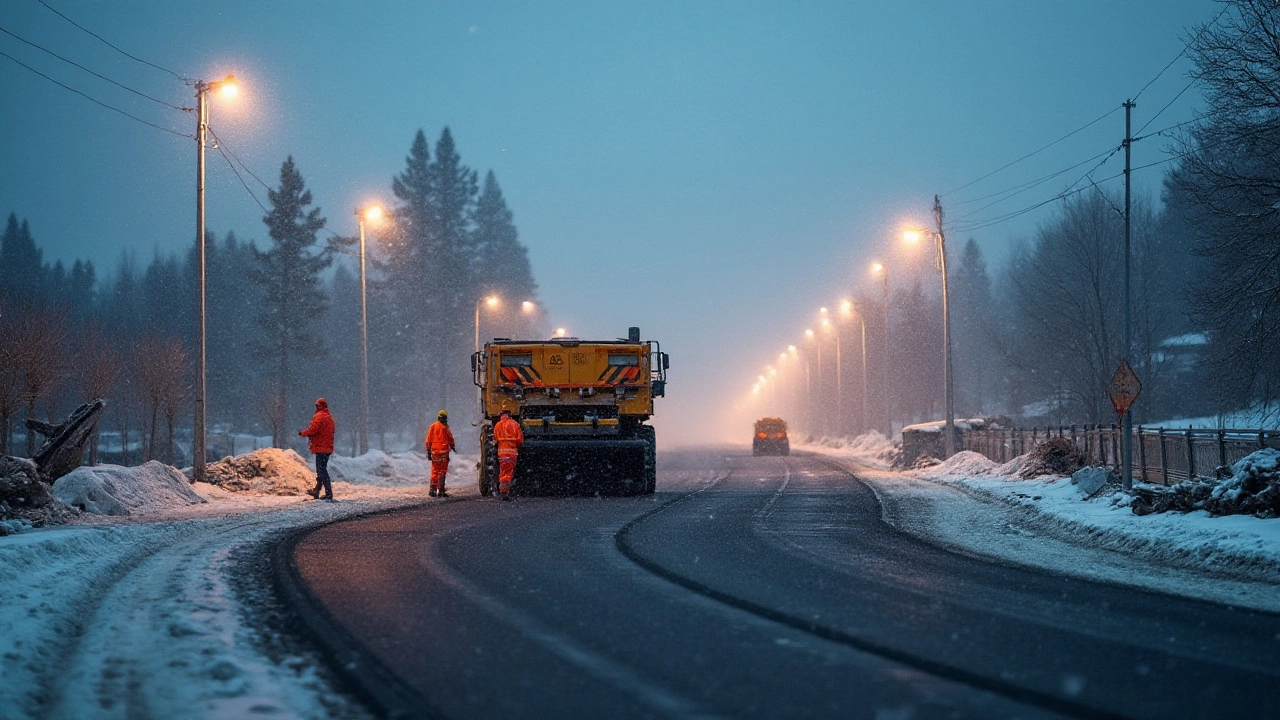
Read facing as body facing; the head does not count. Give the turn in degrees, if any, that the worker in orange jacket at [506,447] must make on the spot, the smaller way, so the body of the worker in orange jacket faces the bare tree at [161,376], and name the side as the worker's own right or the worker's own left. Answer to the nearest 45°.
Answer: approximately 45° to the worker's own left

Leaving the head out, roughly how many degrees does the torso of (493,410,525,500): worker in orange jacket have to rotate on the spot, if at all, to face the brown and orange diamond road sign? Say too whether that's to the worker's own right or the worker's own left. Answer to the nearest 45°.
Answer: approximately 90° to the worker's own right

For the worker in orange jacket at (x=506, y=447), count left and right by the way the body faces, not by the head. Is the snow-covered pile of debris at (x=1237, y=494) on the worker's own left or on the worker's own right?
on the worker's own right

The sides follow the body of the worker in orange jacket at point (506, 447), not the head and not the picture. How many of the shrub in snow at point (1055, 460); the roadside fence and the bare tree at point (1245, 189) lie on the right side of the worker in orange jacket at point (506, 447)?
3

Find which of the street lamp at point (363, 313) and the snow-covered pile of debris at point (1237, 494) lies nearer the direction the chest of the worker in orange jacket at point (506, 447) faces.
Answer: the street lamp

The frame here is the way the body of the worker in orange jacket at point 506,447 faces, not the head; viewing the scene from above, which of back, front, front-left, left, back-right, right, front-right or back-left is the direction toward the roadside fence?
right

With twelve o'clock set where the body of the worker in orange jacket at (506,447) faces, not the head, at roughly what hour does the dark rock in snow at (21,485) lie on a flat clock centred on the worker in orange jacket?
The dark rock in snow is roughly at 8 o'clock from the worker in orange jacket.

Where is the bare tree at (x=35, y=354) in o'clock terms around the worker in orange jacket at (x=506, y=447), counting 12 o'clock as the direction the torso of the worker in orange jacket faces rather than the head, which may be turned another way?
The bare tree is roughly at 10 o'clock from the worker in orange jacket.

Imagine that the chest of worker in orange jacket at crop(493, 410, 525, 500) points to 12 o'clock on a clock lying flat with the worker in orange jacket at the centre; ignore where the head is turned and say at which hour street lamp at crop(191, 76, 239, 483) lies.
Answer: The street lamp is roughly at 10 o'clock from the worker in orange jacket.

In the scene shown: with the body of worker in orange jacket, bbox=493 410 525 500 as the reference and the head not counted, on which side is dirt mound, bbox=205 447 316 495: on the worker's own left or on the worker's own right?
on the worker's own left

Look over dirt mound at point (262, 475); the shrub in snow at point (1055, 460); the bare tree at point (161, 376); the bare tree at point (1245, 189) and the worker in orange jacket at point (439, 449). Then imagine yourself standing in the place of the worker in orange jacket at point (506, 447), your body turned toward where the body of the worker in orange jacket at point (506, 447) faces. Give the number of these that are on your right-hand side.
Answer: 2

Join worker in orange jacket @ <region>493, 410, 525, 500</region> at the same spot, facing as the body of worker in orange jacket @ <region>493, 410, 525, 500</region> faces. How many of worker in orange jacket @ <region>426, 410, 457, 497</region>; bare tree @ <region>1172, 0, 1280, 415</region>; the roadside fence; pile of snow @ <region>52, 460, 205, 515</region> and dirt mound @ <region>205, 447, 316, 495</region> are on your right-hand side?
2

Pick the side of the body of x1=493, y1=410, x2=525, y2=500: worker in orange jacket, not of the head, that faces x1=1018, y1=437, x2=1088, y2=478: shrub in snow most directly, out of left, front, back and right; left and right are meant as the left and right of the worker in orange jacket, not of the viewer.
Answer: right

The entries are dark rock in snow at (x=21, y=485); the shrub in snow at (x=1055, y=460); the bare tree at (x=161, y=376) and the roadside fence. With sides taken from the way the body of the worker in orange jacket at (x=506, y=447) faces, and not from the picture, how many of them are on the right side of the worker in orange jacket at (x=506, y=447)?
2

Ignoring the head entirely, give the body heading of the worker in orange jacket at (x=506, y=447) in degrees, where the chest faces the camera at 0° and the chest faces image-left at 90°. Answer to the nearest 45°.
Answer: approximately 180°

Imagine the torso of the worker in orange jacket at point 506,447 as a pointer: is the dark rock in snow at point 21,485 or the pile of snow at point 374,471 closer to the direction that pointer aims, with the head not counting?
the pile of snow

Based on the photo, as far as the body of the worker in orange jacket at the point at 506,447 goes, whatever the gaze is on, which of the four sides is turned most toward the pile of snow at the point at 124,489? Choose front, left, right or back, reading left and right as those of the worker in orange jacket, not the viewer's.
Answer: left

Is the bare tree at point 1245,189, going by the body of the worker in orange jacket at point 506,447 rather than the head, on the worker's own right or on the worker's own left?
on the worker's own right

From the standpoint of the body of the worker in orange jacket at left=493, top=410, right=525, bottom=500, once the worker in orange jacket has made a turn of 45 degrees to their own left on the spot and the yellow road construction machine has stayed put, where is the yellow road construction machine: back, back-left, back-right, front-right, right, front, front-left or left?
right

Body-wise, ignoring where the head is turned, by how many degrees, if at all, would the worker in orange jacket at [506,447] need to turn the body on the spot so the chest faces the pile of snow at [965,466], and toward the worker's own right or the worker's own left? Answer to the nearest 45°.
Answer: approximately 45° to the worker's own right
